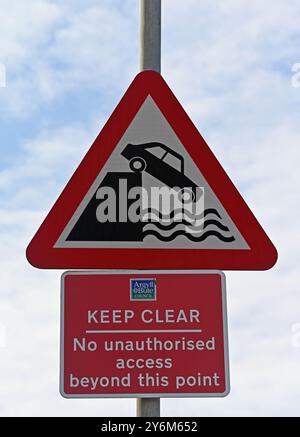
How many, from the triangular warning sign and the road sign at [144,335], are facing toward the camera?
2
